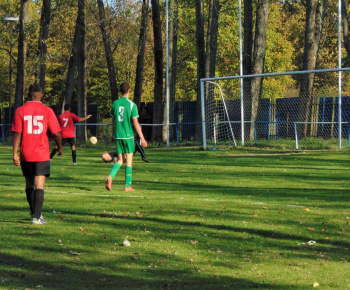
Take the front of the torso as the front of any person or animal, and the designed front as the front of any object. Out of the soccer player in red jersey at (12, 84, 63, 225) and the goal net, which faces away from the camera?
the soccer player in red jersey

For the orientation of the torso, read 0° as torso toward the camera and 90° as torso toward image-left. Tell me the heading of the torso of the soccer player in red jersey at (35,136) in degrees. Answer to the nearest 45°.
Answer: approximately 180°

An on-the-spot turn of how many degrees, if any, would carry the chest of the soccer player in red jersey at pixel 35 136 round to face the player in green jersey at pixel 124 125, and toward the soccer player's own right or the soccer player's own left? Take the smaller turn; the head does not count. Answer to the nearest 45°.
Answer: approximately 45° to the soccer player's own right

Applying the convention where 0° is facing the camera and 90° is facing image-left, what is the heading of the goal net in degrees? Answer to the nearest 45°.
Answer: approximately 45°

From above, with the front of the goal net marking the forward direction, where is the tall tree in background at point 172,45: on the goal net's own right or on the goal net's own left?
on the goal net's own right

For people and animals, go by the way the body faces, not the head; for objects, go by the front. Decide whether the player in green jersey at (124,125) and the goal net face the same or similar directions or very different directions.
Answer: very different directions

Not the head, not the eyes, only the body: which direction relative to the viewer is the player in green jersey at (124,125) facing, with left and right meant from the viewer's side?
facing away from the viewer and to the right of the viewer

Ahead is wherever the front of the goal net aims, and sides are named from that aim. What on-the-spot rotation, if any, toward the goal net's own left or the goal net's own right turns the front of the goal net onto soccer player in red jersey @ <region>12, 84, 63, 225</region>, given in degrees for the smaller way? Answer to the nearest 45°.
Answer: approximately 45° to the goal net's own left

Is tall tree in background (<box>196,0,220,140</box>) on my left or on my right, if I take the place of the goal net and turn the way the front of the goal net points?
on my right

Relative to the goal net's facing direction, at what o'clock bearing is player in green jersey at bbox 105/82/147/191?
The player in green jersey is roughly at 11 o'clock from the goal net.

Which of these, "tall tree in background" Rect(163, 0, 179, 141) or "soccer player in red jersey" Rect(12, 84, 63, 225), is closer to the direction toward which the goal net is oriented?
the soccer player in red jersey

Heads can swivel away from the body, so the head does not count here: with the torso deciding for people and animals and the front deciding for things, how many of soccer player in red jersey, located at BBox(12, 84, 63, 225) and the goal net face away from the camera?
1
